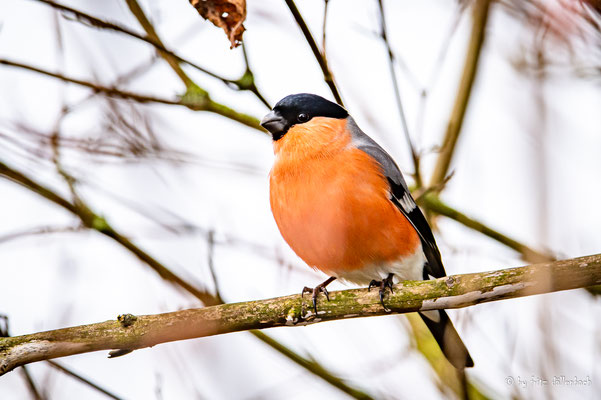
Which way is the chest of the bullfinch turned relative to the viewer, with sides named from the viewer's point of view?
facing the viewer and to the left of the viewer

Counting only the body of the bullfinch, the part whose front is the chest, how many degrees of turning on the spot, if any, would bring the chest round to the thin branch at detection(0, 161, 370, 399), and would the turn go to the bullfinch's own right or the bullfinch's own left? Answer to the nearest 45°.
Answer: approximately 45° to the bullfinch's own right

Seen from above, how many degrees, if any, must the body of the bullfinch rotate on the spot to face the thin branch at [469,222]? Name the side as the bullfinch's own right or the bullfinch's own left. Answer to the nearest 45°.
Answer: approximately 135° to the bullfinch's own left

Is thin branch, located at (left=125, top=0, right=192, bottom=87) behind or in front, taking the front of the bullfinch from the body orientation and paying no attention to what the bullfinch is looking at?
in front
